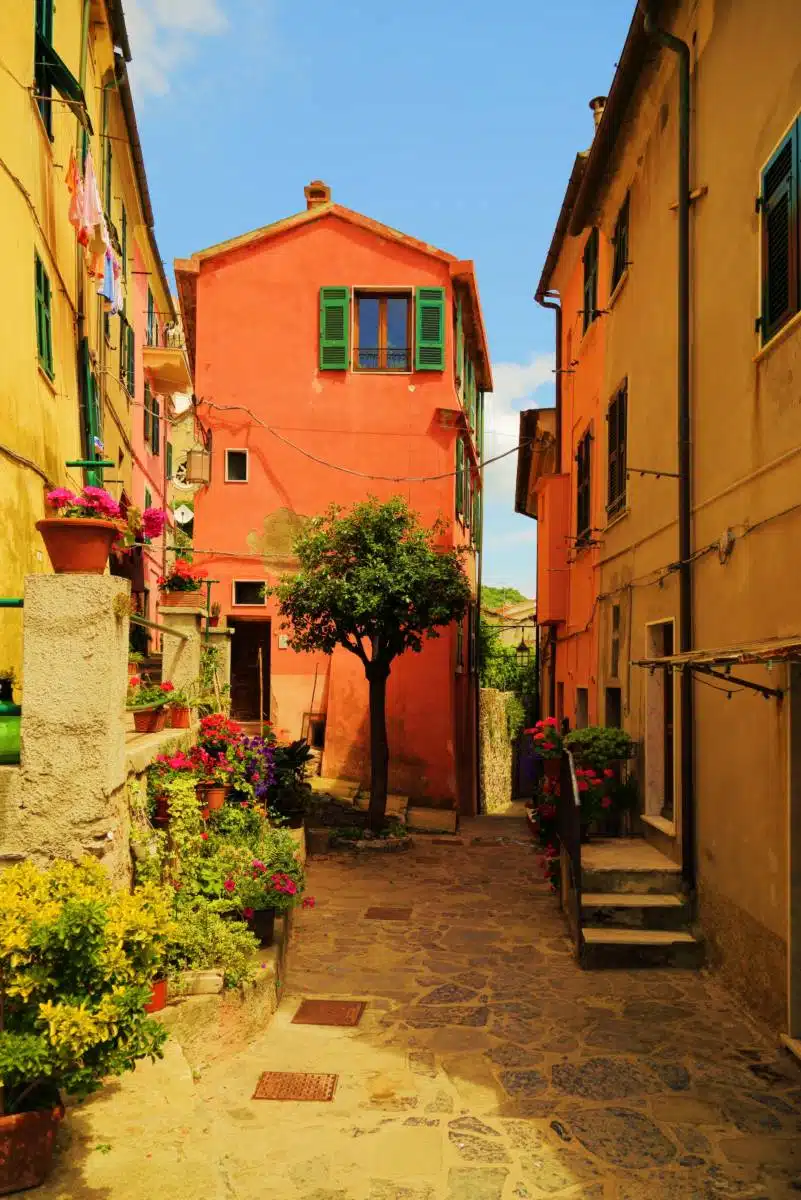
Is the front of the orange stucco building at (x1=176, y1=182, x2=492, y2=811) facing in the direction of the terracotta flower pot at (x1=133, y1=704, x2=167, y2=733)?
yes

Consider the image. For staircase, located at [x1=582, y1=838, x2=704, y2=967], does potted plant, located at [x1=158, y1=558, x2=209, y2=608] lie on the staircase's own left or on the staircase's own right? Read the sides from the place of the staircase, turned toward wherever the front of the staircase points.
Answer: on the staircase's own right

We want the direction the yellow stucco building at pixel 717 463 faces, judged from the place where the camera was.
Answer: facing to the left of the viewer

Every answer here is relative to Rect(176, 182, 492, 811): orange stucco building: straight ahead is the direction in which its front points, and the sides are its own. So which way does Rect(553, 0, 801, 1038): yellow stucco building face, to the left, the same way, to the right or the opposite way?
to the right

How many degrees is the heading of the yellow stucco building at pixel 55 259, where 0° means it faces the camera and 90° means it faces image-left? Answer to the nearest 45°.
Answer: approximately 270°
